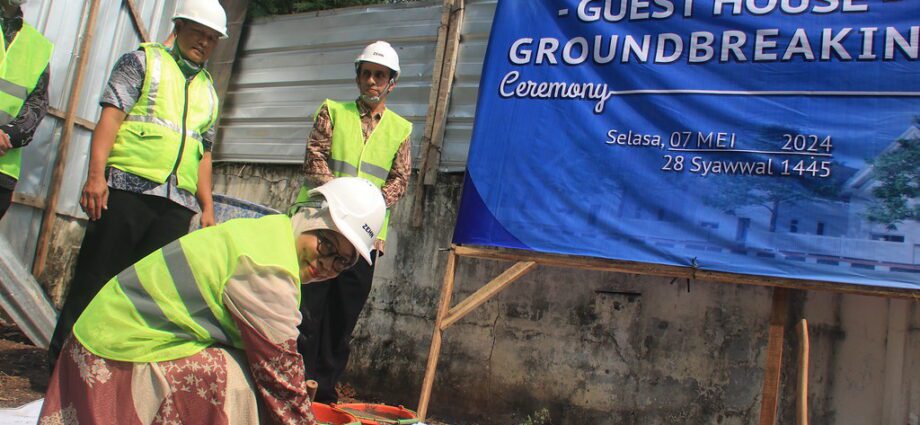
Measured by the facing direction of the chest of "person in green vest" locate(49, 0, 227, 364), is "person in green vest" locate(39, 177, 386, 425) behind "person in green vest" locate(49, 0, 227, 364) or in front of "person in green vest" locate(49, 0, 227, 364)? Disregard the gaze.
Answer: in front

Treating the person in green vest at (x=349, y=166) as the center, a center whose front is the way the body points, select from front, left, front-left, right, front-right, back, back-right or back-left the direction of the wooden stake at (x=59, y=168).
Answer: back-right

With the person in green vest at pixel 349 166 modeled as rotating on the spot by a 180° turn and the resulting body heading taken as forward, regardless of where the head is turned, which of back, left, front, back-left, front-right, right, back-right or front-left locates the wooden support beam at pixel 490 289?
right

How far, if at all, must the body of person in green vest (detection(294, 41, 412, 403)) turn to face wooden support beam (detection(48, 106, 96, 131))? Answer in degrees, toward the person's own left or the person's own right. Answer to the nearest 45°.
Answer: approximately 135° to the person's own right

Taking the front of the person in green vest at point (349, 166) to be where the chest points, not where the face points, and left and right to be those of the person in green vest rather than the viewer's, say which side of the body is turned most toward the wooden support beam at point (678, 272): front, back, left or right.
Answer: left

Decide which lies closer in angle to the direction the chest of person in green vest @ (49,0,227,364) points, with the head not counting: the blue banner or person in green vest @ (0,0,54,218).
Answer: the blue banner

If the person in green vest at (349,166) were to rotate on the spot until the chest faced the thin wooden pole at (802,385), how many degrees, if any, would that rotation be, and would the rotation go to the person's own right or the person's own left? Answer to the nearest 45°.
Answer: approximately 90° to the person's own left

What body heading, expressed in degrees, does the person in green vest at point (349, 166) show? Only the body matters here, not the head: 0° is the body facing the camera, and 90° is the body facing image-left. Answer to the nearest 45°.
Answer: approximately 0°

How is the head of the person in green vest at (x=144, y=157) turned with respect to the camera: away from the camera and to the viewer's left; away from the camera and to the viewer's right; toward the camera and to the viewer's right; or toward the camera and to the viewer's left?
toward the camera and to the viewer's right
